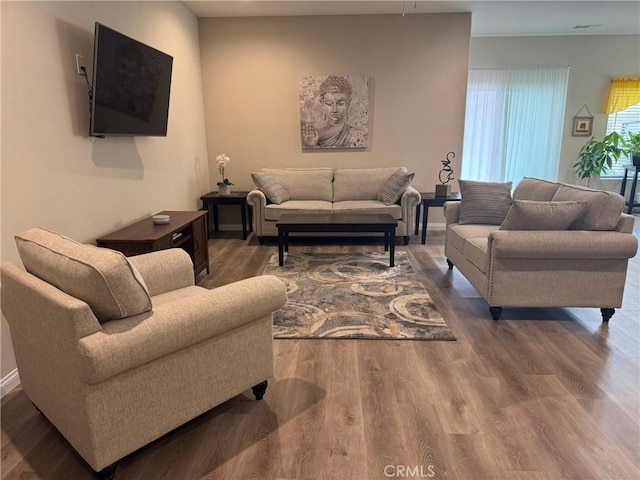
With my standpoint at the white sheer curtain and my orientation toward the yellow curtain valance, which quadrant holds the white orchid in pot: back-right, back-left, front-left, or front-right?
back-right

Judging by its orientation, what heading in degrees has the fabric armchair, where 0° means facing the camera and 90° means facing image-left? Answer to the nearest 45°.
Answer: approximately 225°

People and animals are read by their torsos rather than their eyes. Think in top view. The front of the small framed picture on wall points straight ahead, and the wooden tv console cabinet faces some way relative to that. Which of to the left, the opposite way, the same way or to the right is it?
to the left

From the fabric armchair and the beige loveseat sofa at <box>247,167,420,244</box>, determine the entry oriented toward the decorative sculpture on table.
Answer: the fabric armchair

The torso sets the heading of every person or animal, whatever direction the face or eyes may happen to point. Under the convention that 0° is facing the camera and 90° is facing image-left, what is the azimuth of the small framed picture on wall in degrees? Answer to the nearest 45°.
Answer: approximately 0°

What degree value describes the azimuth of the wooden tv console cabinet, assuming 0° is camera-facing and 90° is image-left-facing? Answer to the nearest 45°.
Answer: approximately 315°

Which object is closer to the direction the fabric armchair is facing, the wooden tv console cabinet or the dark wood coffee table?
the dark wood coffee table

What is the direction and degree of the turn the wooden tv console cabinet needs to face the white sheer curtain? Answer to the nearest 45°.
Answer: approximately 45° to its left

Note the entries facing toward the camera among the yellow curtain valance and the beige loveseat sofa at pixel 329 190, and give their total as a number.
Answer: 2

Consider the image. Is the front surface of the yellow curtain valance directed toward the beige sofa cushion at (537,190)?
yes

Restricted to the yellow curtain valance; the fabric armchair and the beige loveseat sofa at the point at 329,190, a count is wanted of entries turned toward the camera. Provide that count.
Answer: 2
